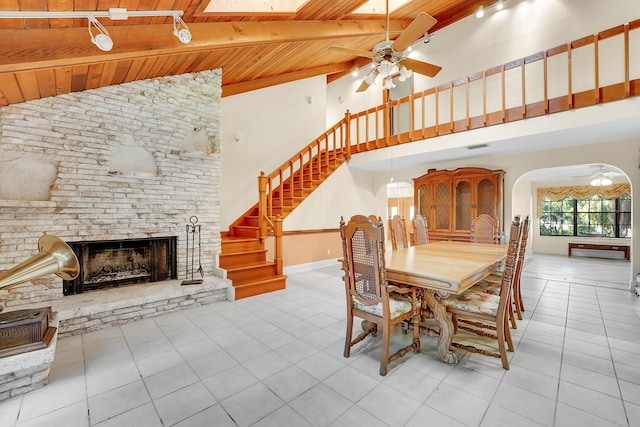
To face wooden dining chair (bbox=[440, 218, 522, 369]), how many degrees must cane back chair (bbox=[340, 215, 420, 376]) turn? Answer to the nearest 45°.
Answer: approximately 45° to its right

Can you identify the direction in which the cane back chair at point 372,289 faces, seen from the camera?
facing away from the viewer and to the right of the viewer

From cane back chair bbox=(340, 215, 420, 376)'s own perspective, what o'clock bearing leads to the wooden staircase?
The wooden staircase is roughly at 9 o'clock from the cane back chair.

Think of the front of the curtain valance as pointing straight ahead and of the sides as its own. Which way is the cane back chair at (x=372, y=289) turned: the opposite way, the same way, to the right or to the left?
the opposite way

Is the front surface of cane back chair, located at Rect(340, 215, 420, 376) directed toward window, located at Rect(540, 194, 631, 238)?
yes

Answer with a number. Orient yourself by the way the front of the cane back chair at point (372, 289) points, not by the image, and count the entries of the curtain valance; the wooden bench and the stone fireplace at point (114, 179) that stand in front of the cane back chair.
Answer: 2

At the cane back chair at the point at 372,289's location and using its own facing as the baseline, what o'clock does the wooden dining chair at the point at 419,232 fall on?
The wooden dining chair is roughly at 11 o'clock from the cane back chair.

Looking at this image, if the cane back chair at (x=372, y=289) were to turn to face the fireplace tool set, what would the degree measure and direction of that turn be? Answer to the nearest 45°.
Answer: approximately 90° to its left

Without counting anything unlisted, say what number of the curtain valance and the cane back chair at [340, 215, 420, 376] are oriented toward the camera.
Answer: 1
